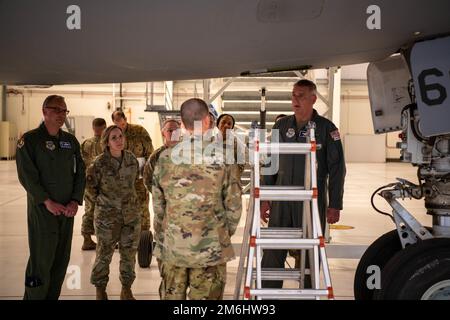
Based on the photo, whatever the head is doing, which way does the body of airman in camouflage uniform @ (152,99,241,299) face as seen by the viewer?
away from the camera

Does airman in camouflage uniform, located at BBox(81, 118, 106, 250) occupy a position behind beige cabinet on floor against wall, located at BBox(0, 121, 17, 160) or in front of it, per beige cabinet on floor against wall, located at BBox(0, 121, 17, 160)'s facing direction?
in front

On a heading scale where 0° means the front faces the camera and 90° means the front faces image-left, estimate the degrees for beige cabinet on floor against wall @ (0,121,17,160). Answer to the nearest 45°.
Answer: approximately 0°

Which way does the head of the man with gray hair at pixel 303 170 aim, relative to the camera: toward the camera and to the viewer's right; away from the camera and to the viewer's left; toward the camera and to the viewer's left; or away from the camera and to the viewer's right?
toward the camera and to the viewer's left

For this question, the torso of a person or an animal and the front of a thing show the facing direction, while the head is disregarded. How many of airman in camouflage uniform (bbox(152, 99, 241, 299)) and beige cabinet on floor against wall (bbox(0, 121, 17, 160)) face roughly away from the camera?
1

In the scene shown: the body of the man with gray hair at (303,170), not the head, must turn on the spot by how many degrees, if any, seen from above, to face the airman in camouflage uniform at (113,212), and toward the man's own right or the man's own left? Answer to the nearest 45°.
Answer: approximately 45° to the man's own right

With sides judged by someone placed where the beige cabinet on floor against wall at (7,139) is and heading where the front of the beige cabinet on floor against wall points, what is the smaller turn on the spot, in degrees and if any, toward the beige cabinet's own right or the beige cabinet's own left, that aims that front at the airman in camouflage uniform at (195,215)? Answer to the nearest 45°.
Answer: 0° — it already faces them

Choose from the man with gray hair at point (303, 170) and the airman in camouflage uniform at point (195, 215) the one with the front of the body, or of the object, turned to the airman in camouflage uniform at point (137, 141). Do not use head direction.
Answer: the airman in camouflage uniform at point (195, 215)

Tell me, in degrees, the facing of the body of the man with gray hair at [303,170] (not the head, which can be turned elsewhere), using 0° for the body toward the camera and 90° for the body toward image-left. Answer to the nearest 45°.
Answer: approximately 45°

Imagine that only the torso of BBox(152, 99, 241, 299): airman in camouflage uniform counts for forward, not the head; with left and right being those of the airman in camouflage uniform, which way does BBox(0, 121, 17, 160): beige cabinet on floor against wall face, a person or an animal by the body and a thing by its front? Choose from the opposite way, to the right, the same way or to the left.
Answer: the opposite way

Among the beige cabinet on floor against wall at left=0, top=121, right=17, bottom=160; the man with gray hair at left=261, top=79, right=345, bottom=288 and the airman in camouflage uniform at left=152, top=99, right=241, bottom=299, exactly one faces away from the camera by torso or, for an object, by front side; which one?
the airman in camouflage uniform
